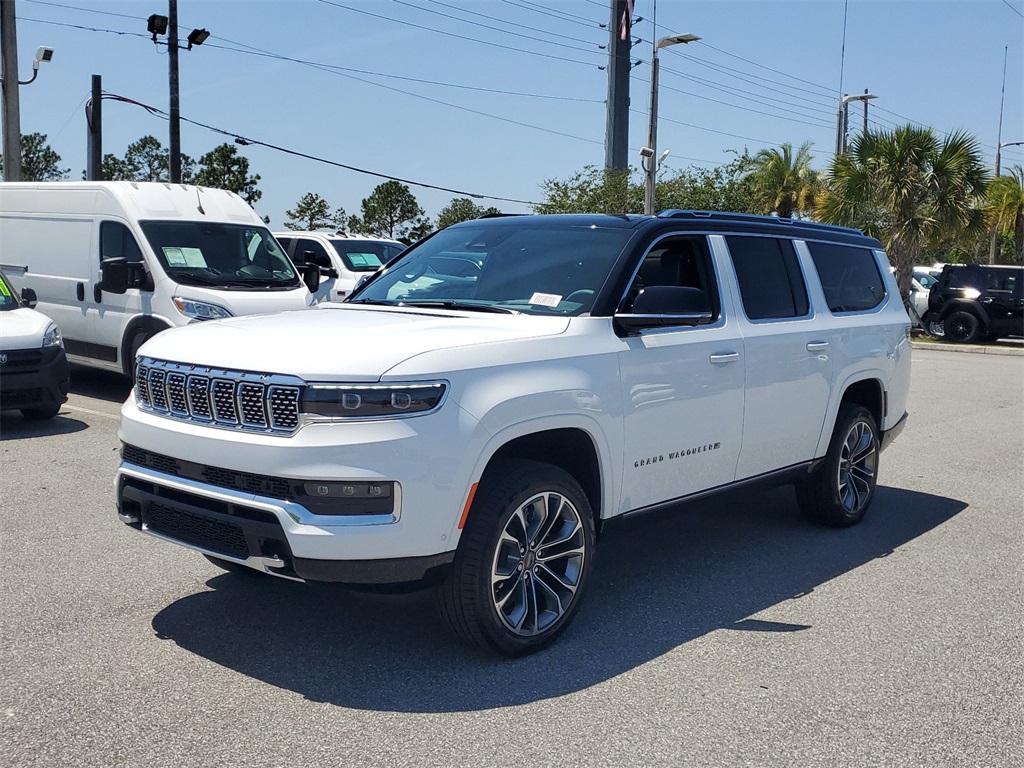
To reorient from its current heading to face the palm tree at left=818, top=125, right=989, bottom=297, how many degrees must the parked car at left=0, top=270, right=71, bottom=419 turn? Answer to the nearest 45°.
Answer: approximately 90° to its left

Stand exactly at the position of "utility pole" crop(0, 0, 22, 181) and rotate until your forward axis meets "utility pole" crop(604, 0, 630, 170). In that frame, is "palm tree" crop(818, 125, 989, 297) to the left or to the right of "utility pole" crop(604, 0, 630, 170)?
right

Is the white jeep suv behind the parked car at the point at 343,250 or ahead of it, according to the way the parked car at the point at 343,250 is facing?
ahead

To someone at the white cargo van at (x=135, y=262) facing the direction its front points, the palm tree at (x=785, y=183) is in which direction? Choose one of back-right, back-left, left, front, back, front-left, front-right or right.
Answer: left

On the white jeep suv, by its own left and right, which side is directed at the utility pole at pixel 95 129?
right

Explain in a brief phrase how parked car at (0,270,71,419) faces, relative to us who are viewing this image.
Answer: facing the viewer and to the right of the viewer

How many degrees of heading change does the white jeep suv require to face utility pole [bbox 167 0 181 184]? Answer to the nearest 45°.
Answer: approximately 135° to its right

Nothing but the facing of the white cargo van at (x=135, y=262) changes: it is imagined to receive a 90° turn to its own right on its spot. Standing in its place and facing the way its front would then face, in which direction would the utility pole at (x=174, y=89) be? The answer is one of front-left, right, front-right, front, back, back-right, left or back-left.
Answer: back-right
